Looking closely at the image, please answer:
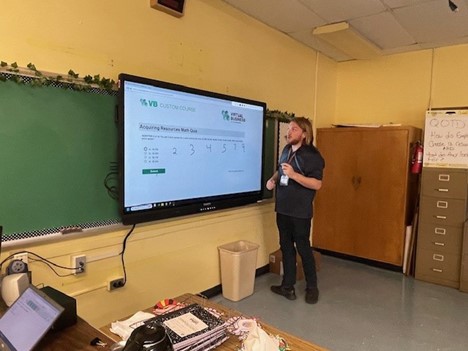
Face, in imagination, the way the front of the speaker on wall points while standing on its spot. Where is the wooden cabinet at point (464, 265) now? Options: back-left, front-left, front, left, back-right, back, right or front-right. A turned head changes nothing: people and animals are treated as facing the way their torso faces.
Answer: front-left

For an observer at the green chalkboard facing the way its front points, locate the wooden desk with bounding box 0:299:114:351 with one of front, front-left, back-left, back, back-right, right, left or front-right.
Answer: front-right

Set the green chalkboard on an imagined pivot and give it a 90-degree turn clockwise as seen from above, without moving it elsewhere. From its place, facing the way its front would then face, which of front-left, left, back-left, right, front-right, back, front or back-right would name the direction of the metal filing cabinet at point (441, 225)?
back-left

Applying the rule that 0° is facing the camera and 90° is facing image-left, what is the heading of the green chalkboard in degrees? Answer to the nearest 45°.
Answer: approximately 315°

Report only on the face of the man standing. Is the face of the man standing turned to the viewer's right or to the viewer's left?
to the viewer's left

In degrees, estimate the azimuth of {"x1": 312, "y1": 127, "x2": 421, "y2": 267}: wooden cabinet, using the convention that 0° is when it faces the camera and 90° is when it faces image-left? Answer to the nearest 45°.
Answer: approximately 45°
